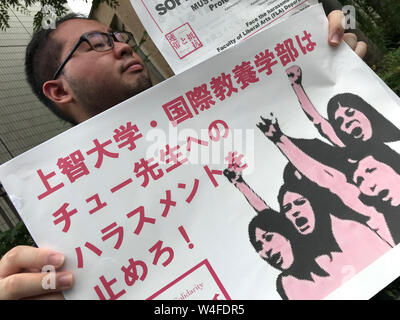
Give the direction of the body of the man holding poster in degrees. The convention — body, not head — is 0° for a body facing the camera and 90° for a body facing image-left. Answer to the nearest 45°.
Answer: approximately 315°
